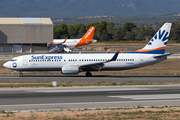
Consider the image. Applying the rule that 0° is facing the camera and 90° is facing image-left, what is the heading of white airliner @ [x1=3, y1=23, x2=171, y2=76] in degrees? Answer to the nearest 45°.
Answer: approximately 90°
